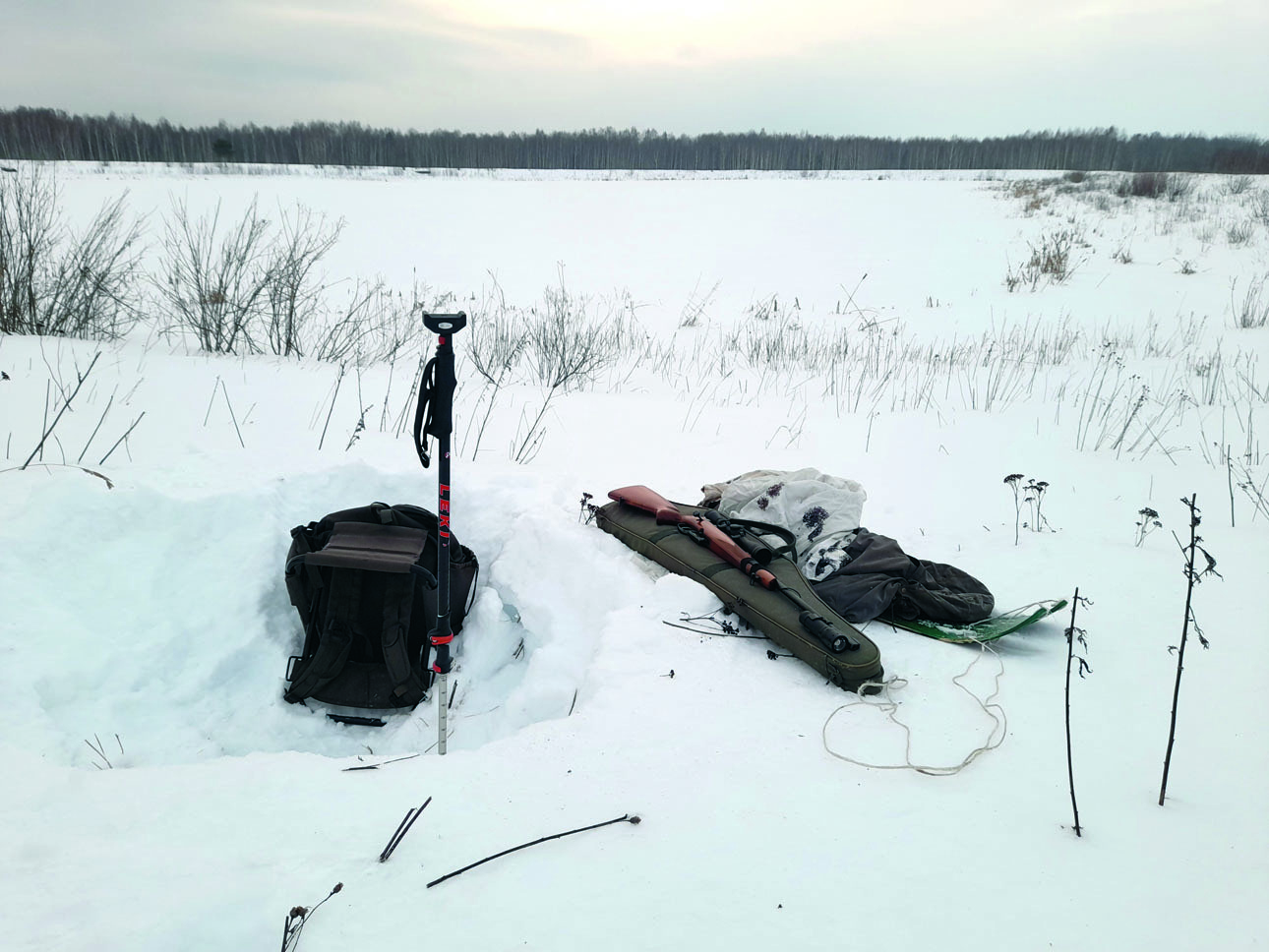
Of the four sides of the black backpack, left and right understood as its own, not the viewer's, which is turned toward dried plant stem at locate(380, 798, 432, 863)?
back

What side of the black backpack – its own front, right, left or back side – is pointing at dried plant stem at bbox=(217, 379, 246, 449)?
front

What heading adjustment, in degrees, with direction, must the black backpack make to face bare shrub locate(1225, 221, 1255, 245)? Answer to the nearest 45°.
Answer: approximately 45° to its right

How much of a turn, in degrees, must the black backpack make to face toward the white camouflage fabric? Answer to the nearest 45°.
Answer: approximately 90° to its right

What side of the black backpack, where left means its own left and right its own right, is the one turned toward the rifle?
right

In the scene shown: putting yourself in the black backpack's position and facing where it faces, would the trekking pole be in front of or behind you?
behind

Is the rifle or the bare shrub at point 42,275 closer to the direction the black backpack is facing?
the bare shrub

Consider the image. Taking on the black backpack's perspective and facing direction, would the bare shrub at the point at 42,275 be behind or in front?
in front

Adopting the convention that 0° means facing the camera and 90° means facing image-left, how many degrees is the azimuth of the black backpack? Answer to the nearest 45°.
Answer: approximately 180°

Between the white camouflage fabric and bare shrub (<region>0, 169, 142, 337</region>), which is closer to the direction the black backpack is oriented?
the bare shrub

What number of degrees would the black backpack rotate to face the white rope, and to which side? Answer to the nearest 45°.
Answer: approximately 135° to its right

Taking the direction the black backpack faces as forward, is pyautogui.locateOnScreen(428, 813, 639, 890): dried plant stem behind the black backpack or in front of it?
behind
